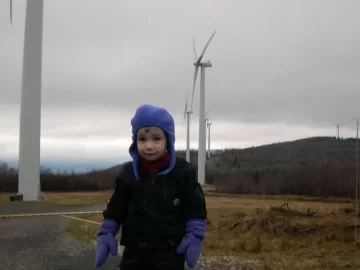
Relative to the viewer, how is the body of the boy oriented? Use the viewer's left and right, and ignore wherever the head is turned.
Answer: facing the viewer
